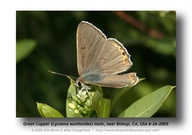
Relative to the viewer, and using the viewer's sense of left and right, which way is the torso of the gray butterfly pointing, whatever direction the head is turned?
facing to the left of the viewer

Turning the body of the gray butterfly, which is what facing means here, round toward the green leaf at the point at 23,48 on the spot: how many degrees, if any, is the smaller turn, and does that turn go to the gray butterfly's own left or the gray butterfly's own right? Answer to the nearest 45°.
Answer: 0° — it already faces it

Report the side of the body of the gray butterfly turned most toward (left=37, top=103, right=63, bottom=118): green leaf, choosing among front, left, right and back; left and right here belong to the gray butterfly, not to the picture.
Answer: front

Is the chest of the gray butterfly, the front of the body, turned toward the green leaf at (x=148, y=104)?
no
